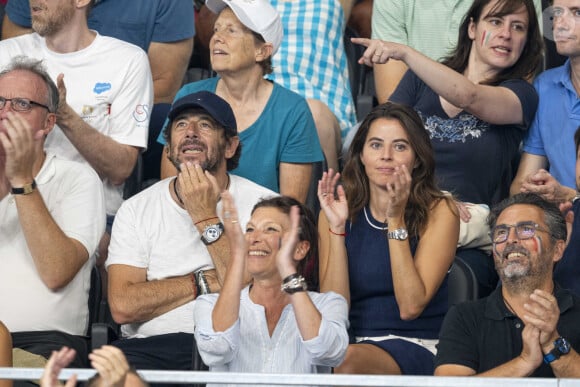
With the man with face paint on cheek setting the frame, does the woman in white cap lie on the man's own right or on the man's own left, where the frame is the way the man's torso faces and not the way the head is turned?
on the man's own right

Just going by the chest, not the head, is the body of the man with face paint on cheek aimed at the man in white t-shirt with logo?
no

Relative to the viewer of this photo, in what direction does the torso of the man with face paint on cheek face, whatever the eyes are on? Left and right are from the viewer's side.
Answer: facing the viewer and to the left of the viewer

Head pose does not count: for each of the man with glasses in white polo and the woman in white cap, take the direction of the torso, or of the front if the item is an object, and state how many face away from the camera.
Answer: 0

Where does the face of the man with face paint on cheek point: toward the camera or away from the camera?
toward the camera

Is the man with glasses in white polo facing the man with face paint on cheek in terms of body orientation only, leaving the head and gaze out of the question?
no

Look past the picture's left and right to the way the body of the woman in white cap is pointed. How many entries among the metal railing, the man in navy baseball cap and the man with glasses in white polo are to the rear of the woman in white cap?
0

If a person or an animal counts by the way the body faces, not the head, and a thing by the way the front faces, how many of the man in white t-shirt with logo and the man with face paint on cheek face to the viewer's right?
0

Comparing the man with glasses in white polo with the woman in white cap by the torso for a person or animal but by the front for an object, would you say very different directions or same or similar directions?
same or similar directions

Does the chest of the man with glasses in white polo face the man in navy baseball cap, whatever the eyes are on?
no

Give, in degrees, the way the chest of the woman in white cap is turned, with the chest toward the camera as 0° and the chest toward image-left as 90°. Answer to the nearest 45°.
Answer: approximately 45°

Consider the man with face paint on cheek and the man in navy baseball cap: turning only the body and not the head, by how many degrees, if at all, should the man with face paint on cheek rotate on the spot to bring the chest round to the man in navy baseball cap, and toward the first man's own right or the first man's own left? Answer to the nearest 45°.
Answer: approximately 45° to the first man's own right
